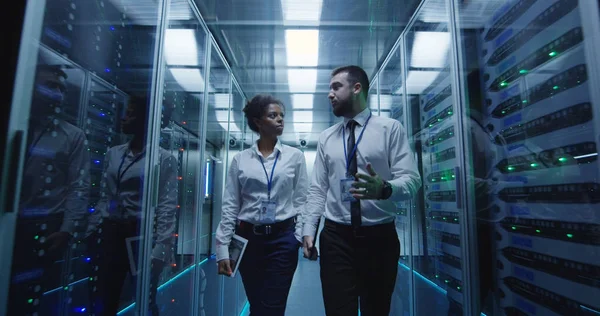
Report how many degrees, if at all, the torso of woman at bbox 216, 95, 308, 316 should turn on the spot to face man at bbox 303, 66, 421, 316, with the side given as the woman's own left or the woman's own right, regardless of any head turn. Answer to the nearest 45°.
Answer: approximately 45° to the woman's own left

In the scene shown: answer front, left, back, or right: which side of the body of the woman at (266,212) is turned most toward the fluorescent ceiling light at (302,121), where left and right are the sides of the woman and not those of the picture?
back

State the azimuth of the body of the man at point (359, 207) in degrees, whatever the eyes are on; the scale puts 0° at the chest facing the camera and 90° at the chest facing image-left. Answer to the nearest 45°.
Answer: approximately 0°

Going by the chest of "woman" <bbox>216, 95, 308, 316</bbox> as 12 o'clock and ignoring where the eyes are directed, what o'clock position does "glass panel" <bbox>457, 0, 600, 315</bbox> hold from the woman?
The glass panel is roughly at 10 o'clock from the woman.

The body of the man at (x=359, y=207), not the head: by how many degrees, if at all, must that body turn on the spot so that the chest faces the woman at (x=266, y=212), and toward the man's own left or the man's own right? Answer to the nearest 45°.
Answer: approximately 90° to the man's own right

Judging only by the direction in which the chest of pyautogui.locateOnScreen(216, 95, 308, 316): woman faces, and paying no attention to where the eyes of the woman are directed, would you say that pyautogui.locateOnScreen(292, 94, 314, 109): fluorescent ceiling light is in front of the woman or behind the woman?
behind

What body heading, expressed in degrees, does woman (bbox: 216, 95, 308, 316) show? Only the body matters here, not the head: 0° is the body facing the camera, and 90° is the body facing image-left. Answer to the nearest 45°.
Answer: approximately 0°

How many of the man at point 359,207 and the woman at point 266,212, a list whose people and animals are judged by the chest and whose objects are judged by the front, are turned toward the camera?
2

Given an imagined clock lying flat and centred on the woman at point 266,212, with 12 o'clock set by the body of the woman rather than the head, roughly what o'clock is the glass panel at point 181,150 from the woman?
The glass panel is roughly at 4 o'clock from the woman.

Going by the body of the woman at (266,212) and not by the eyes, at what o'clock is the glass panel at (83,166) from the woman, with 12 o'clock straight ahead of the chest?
The glass panel is roughly at 2 o'clock from the woman.

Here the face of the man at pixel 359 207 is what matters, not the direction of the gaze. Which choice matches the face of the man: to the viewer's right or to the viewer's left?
to the viewer's left

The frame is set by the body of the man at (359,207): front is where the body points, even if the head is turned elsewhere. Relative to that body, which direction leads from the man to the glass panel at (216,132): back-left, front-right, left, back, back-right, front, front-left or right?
back-right

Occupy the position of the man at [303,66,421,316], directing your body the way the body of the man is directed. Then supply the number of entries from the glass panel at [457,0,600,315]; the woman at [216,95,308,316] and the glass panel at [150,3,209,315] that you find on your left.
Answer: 1
